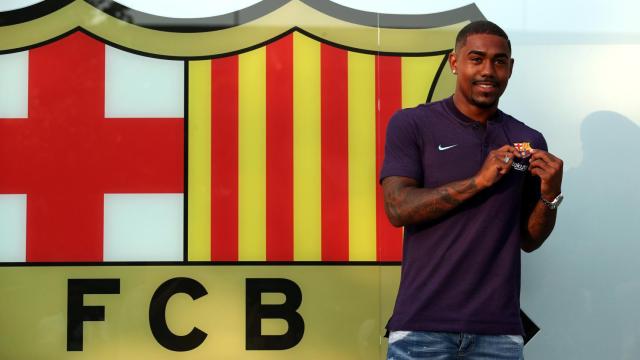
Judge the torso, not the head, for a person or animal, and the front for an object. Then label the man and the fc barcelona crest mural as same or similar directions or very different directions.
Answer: same or similar directions

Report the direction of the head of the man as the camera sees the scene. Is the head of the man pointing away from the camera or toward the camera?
toward the camera

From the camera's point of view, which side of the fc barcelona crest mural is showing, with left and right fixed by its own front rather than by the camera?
front

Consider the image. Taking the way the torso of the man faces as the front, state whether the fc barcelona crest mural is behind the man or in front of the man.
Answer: behind

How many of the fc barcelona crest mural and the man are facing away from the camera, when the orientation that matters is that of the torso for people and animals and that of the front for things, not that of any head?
0

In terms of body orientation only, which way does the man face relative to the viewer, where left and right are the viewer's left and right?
facing the viewer and to the right of the viewer
